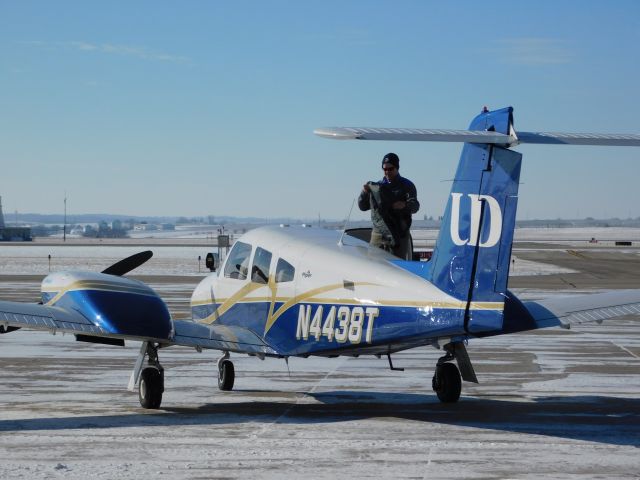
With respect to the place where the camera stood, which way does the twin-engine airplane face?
facing away from the viewer and to the left of the viewer
